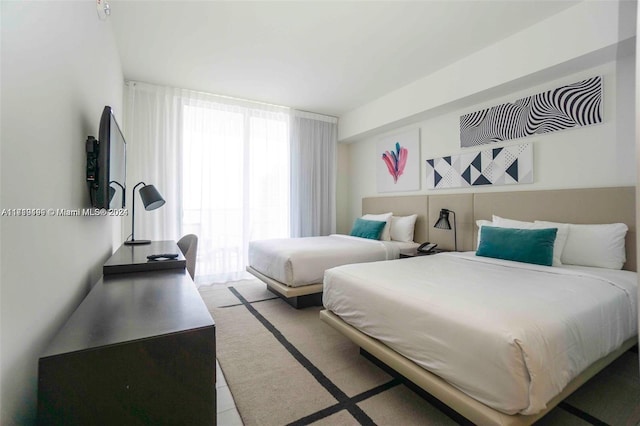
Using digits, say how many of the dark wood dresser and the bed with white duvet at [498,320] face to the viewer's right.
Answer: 1

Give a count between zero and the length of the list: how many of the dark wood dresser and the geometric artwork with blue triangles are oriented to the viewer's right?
1

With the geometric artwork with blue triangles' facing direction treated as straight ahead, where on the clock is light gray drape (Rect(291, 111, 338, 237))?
The light gray drape is roughly at 2 o'clock from the geometric artwork with blue triangles.

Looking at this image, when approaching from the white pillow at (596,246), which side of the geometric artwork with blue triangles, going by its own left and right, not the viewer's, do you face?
left

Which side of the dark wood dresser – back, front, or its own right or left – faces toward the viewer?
right

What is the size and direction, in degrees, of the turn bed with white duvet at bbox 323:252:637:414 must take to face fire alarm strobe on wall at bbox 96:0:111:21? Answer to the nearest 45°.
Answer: approximately 45° to its right

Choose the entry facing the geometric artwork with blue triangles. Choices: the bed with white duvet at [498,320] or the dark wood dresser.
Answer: the dark wood dresser
